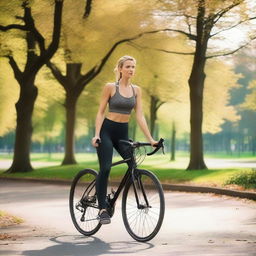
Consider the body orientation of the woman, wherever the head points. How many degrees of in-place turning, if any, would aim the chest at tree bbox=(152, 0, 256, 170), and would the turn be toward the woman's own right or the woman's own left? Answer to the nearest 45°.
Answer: approximately 135° to the woman's own left

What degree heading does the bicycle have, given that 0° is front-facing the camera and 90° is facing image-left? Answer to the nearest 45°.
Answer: approximately 315°

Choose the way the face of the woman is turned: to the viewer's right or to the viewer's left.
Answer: to the viewer's right

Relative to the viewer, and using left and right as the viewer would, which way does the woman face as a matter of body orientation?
facing the viewer and to the right of the viewer

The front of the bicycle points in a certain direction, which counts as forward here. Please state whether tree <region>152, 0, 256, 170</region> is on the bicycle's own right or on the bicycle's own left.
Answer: on the bicycle's own left

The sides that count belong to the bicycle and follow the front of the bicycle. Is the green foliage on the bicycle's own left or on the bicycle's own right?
on the bicycle's own left
